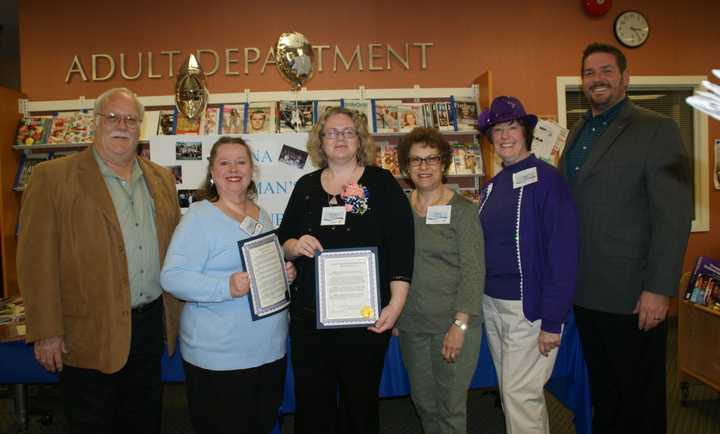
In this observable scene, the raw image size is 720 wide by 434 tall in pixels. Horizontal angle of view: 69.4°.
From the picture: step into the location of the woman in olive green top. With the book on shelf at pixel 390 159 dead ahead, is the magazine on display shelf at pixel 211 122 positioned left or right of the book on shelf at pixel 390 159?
left

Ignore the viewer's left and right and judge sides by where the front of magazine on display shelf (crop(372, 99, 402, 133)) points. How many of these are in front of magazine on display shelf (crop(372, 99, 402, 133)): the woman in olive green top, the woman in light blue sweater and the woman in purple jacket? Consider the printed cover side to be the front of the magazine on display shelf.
3

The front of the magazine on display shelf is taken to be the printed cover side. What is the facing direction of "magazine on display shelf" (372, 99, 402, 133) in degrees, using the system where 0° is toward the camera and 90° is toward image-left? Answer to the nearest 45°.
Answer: approximately 0°

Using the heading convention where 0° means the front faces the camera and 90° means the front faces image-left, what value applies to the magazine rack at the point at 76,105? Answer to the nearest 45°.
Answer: approximately 0°

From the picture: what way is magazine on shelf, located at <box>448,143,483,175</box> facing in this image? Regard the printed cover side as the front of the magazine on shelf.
toward the camera

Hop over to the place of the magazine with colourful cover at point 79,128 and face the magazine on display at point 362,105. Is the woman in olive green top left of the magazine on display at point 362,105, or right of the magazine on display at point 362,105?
right

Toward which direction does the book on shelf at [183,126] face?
toward the camera

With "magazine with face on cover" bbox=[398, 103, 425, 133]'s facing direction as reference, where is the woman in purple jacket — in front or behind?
in front

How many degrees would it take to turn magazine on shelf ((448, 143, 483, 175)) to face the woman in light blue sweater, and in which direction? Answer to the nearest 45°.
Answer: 0° — it already faces them

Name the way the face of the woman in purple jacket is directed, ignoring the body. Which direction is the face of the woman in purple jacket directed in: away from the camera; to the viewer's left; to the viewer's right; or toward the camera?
toward the camera

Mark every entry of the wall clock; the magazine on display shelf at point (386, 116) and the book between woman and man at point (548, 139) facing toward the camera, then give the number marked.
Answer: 3

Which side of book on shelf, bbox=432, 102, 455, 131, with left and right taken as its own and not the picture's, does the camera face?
front

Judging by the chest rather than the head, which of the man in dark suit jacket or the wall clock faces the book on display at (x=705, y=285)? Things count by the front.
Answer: the wall clock

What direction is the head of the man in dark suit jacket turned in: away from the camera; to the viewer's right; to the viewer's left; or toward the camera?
toward the camera

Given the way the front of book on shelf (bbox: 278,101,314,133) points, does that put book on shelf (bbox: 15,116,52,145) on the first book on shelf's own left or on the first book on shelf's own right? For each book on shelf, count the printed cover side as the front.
on the first book on shelf's own right

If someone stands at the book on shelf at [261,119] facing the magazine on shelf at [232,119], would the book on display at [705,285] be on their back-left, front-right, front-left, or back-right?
back-left

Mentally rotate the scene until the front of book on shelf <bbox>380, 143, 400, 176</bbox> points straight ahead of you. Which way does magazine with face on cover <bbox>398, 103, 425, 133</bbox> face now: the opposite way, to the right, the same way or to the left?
the same way

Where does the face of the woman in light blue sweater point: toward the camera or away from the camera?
toward the camera

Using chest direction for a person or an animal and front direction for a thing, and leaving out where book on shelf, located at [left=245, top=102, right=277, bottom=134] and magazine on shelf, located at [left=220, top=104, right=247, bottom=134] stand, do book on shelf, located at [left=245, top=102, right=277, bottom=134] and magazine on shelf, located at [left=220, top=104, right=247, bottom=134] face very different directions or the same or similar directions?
same or similar directions

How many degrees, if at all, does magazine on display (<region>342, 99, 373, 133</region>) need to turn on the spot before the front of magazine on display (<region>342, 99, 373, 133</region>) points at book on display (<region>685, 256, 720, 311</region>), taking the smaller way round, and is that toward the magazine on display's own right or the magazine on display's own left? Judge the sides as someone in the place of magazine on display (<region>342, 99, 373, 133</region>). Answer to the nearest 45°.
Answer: approximately 45° to the magazine on display's own left
